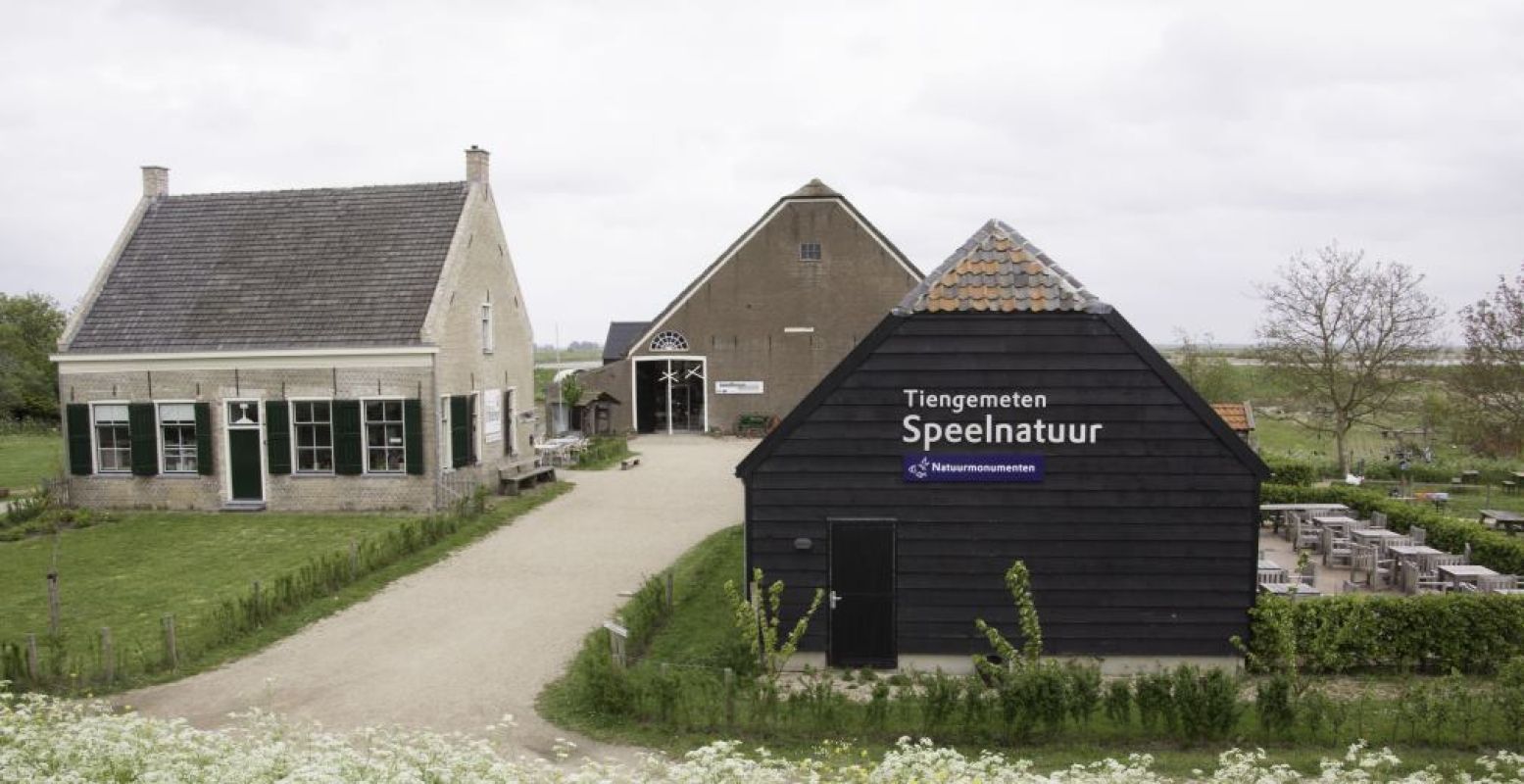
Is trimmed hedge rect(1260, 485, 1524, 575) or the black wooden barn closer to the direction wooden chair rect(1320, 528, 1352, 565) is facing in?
the trimmed hedge

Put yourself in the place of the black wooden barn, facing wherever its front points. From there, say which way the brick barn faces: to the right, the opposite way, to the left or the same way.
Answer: the same way

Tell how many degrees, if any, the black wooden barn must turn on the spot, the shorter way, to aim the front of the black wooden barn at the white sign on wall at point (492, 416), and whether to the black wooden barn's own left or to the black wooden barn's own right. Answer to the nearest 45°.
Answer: approximately 135° to the black wooden barn's own right

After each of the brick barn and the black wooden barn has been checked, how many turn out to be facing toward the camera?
2

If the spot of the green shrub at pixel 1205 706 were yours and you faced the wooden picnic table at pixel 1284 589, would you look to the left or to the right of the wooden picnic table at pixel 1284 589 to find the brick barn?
left

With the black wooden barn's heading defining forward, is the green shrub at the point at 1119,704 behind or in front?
in front

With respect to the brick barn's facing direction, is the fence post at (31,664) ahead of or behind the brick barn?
ahead

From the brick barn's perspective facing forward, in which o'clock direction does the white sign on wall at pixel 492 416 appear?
The white sign on wall is roughly at 1 o'clock from the brick barn.

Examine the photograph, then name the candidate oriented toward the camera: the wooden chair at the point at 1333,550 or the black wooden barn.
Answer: the black wooden barn

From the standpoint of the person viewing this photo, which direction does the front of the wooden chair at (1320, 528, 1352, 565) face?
facing to the right of the viewer

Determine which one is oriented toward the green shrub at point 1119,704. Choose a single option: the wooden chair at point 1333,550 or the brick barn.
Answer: the brick barn

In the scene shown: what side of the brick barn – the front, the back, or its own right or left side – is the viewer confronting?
front

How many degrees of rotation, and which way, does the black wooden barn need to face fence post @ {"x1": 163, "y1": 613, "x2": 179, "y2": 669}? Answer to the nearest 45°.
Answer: approximately 90° to its right

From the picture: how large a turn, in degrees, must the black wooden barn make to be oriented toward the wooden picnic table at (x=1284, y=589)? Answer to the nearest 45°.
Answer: approximately 135° to its left

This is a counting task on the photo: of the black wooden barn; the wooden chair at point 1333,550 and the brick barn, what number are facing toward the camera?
2

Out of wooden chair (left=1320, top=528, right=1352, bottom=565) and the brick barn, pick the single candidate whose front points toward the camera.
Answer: the brick barn
